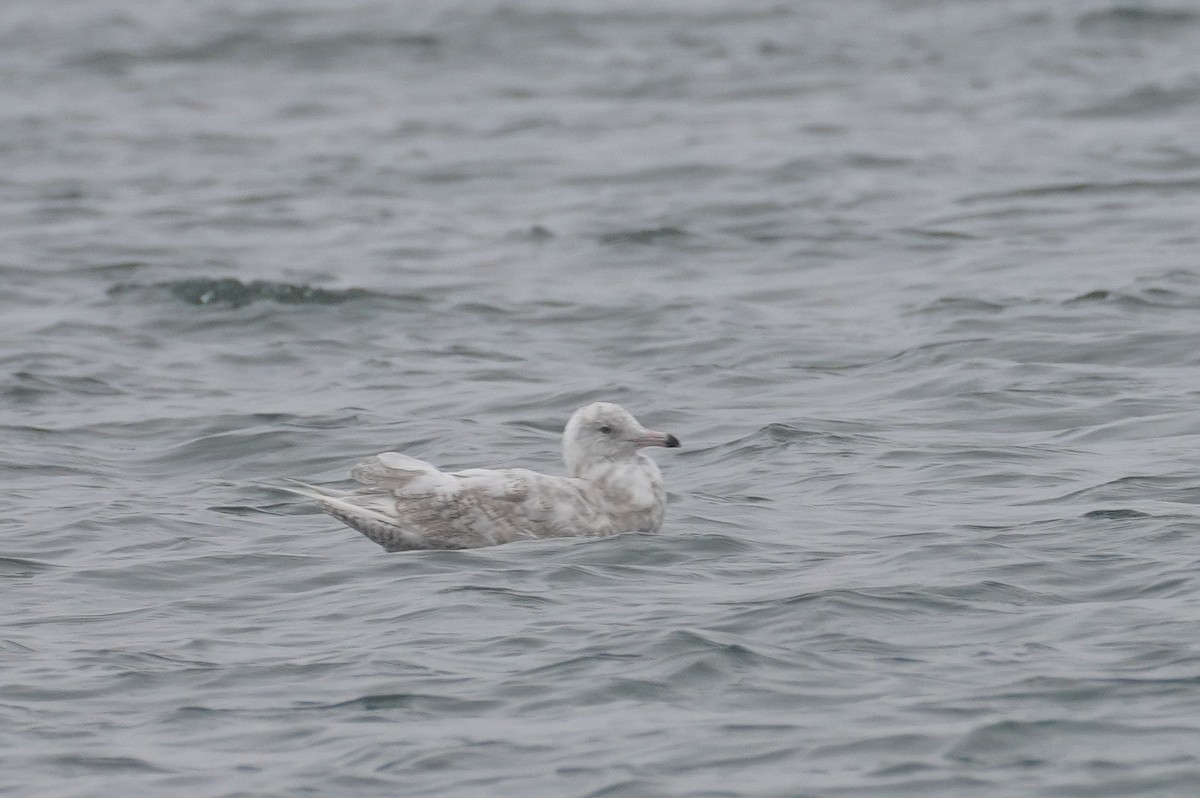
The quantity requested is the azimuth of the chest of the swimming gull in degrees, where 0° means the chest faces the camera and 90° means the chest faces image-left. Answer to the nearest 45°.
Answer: approximately 270°
